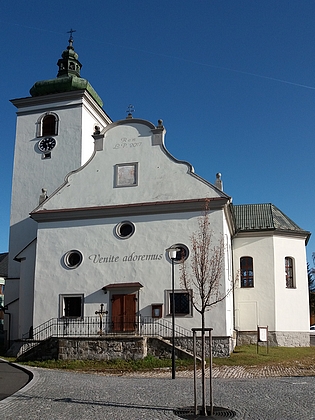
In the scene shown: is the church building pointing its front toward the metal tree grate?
yes

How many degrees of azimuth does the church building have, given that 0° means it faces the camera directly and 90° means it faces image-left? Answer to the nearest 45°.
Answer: approximately 0°
